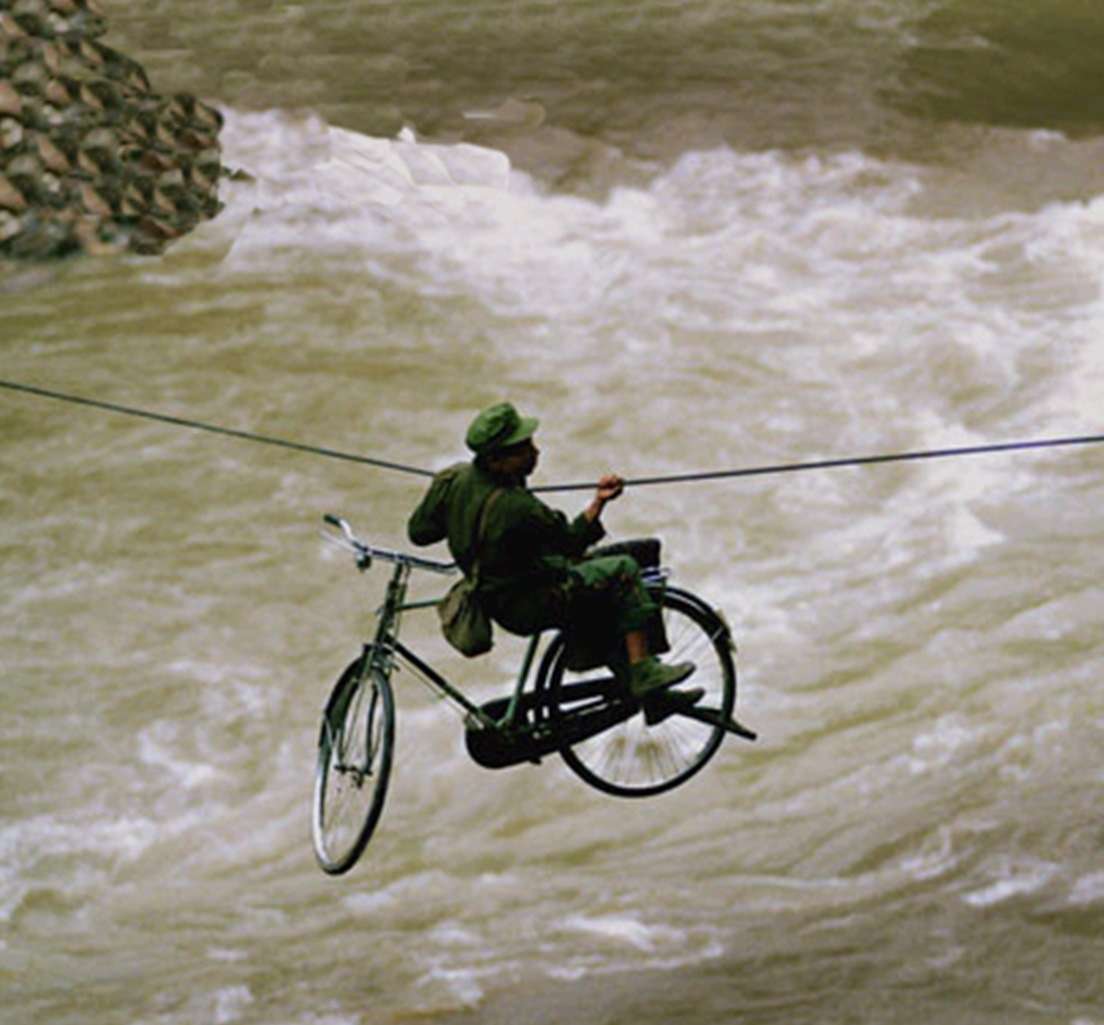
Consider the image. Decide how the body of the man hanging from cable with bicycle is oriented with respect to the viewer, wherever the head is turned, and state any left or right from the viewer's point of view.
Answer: facing to the right of the viewer
